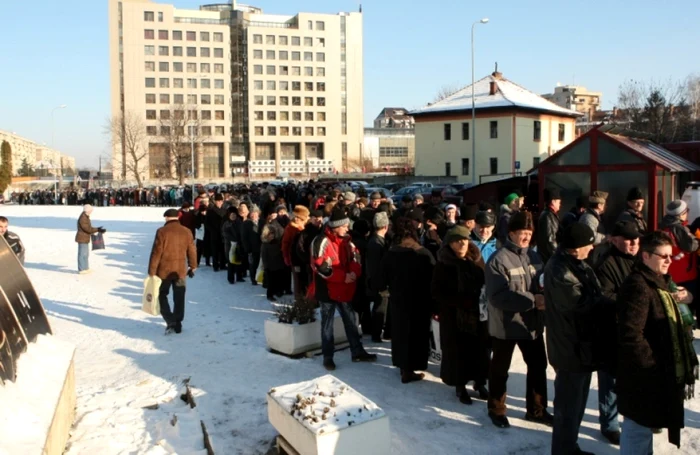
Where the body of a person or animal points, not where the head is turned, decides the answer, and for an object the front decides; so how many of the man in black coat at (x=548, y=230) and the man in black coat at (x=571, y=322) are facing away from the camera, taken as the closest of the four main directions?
0

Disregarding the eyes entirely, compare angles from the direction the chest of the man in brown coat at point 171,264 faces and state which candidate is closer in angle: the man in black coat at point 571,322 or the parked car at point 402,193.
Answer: the parked car

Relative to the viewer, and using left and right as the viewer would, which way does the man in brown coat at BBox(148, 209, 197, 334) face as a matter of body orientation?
facing away from the viewer

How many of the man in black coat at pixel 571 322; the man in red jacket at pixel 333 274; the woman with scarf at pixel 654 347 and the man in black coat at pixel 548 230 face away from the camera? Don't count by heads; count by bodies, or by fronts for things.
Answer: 0

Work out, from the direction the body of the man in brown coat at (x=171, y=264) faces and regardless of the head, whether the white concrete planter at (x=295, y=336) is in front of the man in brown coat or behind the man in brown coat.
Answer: behind

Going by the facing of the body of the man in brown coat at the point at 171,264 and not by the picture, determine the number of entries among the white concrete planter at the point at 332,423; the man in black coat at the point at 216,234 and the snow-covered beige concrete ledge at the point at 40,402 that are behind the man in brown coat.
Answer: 2
